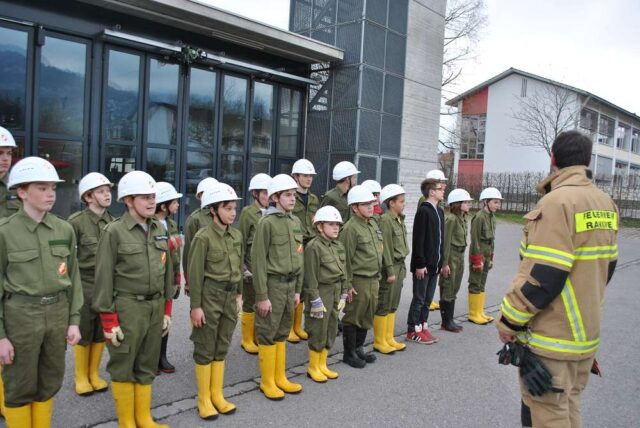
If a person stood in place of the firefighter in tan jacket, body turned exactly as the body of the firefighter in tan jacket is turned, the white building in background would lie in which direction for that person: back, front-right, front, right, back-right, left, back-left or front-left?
front-right

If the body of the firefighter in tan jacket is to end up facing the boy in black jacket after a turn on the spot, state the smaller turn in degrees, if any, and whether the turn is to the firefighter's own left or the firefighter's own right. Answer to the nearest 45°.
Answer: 0° — they already face them

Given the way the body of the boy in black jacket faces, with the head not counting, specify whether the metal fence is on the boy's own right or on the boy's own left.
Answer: on the boy's own left

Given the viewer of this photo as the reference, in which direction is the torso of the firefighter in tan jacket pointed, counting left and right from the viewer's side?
facing away from the viewer and to the left of the viewer

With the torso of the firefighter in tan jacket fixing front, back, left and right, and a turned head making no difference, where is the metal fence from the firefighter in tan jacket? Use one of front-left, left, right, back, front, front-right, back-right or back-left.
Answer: front-right

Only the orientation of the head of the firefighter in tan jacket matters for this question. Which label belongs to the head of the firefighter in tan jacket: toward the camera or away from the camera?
away from the camera

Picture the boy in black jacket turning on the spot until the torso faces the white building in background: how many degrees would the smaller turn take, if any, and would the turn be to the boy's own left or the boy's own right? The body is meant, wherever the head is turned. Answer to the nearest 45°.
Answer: approximately 90° to the boy's own left
